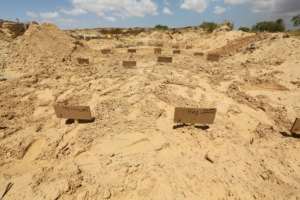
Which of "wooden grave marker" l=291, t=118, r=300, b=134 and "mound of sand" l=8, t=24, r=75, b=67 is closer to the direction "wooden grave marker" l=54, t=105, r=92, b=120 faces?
the wooden grave marker

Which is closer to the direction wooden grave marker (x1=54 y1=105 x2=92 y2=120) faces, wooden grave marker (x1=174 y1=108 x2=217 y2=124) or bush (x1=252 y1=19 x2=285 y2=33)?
the wooden grave marker

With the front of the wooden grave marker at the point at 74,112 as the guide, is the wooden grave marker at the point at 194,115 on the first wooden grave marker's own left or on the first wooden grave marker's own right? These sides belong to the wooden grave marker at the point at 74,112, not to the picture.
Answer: on the first wooden grave marker's own left

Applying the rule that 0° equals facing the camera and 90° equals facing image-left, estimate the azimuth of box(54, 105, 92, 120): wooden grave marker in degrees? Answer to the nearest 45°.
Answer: approximately 0°

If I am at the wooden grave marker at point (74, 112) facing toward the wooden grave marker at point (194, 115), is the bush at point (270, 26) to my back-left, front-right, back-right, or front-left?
front-left

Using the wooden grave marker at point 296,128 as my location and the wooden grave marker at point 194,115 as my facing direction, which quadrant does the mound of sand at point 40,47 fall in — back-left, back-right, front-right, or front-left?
front-right

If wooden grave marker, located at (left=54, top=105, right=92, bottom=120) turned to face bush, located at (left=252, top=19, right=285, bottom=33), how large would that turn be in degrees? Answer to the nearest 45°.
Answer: approximately 135° to its left

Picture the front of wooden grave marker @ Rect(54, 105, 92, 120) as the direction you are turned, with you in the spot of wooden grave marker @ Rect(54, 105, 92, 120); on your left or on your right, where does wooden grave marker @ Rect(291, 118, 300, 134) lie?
on your left

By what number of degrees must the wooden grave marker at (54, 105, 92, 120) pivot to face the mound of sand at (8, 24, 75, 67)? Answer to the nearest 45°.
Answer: approximately 180°

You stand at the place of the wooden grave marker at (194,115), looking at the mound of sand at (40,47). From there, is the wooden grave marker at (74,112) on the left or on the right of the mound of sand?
left

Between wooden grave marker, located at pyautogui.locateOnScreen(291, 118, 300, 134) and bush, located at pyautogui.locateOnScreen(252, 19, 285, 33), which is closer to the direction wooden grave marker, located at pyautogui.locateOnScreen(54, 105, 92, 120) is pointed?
the wooden grave marker

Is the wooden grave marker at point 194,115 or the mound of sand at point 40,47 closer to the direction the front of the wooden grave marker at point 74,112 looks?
the wooden grave marker
